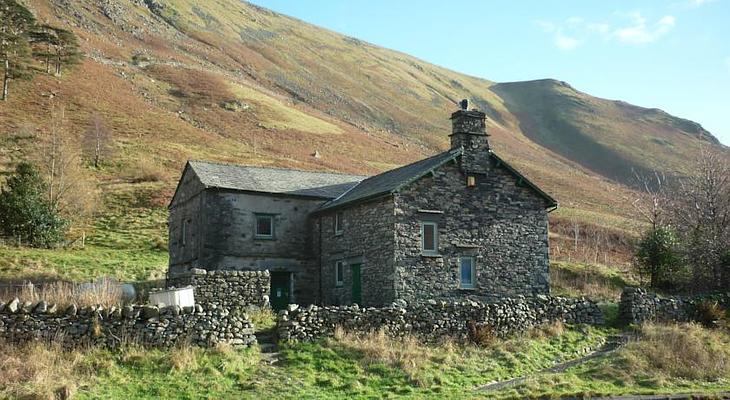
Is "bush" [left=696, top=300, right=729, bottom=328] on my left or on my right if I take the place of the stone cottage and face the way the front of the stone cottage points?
on my left

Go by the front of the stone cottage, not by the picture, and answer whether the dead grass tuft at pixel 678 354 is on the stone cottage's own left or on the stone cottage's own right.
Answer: on the stone cottage's own left

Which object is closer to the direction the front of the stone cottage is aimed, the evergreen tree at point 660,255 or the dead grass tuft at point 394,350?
the dead grass tuft

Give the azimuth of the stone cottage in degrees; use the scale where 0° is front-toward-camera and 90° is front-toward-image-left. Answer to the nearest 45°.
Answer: approximately 45°

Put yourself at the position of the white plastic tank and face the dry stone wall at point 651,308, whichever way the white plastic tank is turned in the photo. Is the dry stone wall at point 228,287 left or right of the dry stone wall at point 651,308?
left

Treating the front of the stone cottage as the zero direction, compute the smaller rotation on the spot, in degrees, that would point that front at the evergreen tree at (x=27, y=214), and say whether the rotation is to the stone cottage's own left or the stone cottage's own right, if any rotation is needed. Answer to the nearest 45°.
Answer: approximately 90° to the stone cottage's own right
